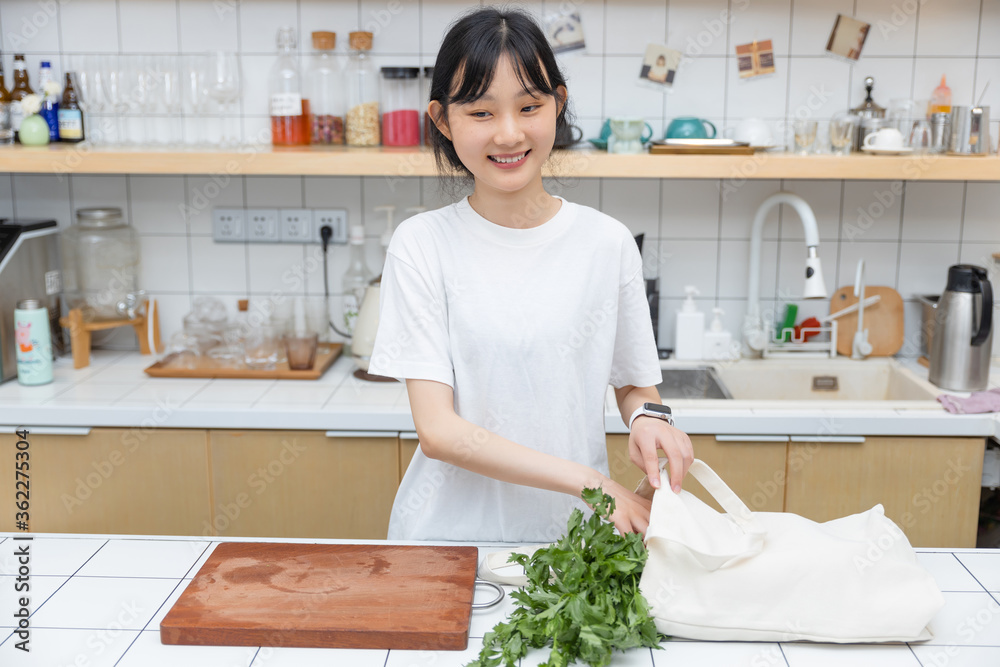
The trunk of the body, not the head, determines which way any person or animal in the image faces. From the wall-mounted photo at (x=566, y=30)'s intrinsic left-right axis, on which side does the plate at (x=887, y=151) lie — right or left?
on its left

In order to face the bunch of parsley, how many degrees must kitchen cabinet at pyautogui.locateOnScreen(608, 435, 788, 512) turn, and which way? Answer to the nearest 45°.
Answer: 0° — it already faces it

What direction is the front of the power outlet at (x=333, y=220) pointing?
toward the camera

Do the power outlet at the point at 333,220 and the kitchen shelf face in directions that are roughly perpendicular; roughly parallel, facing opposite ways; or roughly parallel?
roughly parallel

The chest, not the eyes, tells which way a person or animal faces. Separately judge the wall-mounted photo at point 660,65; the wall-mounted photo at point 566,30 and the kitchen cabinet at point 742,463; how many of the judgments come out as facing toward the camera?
3

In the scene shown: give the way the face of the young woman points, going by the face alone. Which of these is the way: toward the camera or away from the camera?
toward the camera

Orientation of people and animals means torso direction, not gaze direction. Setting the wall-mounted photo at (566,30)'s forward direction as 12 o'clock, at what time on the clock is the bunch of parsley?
The bunch of parsley is roughly at 12 o'clock from the wall-mounted photo.

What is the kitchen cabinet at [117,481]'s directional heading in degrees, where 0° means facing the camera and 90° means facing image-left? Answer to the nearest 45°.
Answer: approximately 0°

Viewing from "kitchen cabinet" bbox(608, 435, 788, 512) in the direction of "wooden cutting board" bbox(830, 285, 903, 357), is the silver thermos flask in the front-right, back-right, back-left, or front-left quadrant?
front-right

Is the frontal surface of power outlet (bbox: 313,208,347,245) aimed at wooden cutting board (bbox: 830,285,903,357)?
no

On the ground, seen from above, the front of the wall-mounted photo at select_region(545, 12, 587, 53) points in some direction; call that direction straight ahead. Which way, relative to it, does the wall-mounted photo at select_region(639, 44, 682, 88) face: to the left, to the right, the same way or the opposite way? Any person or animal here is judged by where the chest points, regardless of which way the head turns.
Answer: the same way

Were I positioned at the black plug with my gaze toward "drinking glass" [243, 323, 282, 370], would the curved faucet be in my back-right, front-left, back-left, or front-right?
back-left

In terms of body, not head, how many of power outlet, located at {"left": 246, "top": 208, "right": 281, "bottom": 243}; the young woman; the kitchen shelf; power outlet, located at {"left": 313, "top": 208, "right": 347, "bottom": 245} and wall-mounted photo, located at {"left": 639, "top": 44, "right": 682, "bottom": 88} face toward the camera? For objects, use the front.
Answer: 5

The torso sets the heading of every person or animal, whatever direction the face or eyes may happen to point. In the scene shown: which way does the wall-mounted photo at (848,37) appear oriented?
toward the camera

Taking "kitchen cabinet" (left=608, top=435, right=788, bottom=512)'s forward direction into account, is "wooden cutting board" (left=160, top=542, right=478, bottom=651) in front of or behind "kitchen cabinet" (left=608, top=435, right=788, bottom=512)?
in front
